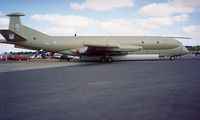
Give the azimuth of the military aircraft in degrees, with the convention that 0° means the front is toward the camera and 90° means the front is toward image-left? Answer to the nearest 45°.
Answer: approximately 270°
